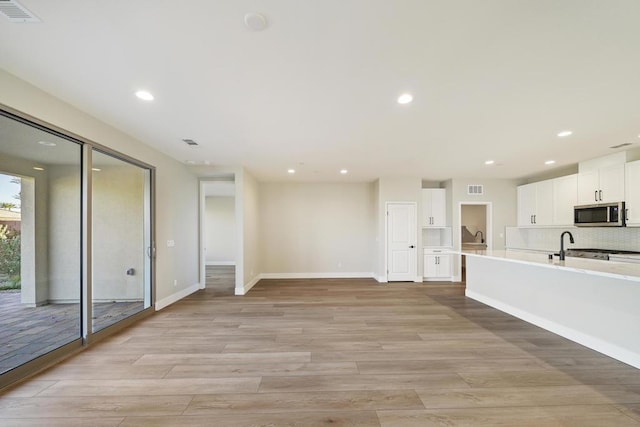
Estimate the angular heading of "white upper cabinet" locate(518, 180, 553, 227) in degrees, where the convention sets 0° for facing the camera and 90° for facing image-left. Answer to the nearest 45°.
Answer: approximately 45°

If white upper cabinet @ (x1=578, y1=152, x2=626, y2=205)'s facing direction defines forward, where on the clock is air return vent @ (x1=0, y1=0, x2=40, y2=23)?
The air return vent is roughly at 11 o'clock from the white upper cabinet.

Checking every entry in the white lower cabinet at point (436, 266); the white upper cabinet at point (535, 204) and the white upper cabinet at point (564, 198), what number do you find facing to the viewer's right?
0

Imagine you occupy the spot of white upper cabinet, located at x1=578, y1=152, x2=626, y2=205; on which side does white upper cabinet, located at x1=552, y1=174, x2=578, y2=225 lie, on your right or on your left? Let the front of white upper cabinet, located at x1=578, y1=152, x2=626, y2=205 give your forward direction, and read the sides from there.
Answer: on your right

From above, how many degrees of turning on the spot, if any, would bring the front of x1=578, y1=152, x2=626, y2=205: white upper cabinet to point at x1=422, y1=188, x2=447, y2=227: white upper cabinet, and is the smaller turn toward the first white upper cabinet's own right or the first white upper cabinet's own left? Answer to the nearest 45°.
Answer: approximately 45° to the first white upper cabinet's own right

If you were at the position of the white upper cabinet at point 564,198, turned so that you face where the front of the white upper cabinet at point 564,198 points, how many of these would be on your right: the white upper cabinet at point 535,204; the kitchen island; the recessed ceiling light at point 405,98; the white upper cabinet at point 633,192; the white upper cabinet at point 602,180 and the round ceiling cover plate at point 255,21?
1

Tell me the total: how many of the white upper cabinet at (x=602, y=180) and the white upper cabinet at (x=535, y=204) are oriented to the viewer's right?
0

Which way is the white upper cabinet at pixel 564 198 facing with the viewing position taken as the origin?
facing the viewer and to the left of the viewer

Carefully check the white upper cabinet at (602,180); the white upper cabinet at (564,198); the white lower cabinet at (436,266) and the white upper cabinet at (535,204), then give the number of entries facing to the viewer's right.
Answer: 0

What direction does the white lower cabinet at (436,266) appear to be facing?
toward the camera

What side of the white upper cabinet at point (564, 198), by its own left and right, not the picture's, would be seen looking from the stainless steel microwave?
left

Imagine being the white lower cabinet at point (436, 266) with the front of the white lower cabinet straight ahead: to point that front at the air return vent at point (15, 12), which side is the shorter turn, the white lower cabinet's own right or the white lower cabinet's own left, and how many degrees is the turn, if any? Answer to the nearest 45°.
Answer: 0° — it already faces it

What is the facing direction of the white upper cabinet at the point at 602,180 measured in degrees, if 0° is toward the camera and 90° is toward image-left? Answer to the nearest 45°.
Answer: approximately 45°

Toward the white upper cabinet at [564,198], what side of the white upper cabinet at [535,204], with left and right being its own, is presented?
left

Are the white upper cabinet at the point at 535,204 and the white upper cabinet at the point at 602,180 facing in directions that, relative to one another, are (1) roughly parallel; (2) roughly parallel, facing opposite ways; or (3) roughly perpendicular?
roughly parallel

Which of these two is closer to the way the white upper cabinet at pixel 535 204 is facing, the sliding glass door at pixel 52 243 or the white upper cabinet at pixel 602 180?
the sliding glass door
